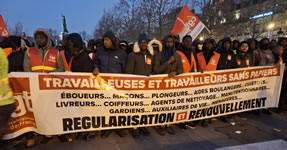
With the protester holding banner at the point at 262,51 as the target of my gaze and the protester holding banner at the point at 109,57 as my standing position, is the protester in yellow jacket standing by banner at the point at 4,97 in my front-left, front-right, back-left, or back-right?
back-right

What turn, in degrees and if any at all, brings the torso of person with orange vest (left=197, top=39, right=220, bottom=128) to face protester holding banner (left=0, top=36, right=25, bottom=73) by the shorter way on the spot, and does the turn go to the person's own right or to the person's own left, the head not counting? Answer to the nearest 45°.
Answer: approximately 45° to the person's own right

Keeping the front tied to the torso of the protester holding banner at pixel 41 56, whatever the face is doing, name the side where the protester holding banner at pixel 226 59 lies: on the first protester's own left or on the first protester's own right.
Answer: on the first protester's own left

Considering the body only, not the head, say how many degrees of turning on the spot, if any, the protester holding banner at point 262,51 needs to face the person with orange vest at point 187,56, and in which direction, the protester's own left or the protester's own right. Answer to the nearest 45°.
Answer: approximately 45° to the protester's own right

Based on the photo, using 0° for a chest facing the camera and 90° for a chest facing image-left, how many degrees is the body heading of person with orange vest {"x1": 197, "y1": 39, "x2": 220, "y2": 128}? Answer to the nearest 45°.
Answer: approximately 0°

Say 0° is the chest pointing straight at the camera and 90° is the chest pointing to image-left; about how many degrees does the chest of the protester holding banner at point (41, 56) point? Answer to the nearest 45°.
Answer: approximately 0°
